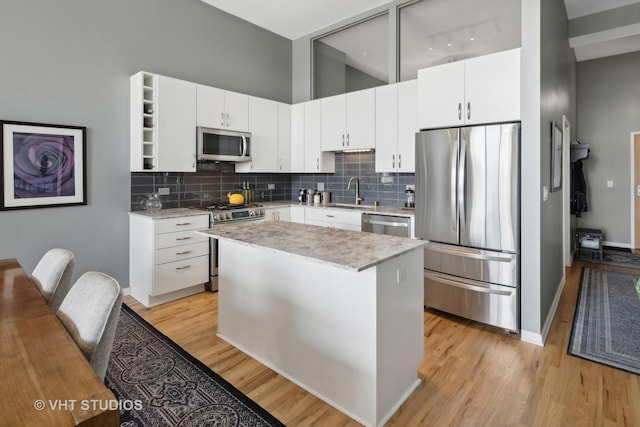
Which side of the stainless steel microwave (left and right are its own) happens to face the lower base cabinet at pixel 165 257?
right

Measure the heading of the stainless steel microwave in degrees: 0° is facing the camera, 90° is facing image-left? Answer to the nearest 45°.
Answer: approximately 315°

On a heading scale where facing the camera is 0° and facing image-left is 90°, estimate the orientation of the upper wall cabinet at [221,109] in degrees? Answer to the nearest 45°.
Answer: approximately 315°

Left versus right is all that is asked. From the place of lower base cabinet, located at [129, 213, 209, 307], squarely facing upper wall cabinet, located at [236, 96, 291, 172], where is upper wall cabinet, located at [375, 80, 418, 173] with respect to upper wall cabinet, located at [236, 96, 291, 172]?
right
